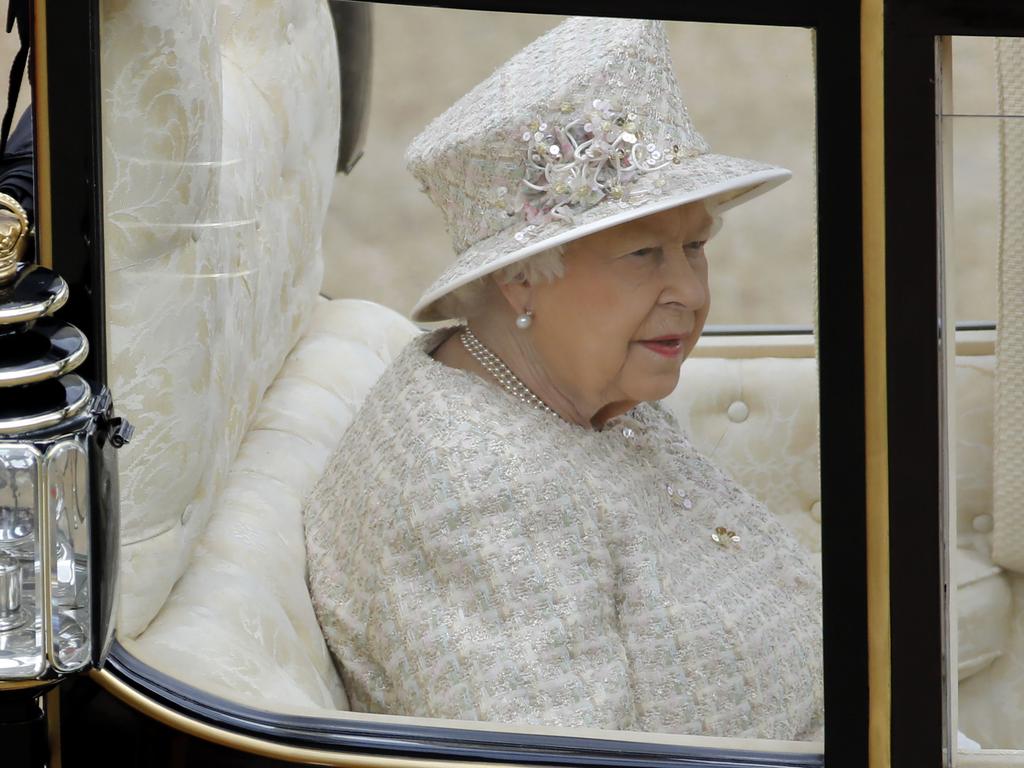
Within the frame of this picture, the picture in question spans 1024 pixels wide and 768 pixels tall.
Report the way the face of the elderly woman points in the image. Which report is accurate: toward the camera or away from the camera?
toward the camera

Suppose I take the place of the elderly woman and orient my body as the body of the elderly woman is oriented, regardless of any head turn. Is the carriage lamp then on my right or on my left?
on my right

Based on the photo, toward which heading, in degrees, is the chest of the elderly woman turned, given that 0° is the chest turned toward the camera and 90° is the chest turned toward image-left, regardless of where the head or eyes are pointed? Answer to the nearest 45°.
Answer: approximately 315°
